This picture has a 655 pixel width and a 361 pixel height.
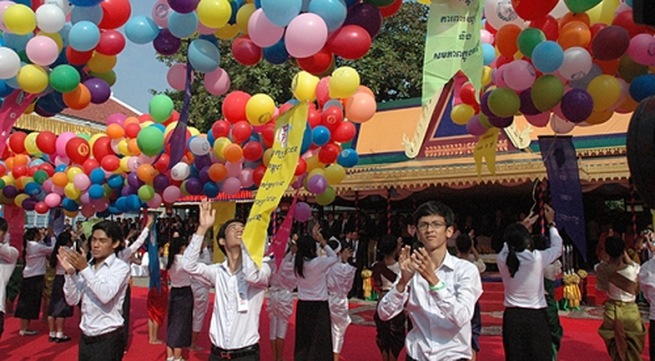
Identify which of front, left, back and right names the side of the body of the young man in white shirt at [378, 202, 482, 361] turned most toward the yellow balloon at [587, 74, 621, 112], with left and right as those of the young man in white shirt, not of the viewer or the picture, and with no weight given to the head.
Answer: back

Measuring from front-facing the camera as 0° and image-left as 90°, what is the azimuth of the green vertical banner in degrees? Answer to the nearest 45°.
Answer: approximately 0°

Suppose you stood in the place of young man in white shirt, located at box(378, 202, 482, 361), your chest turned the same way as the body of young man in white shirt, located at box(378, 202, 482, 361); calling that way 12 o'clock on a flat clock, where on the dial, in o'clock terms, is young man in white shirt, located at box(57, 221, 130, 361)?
young man in white shirt, located at box(57, 221, 130, 361) is roughly at 2 o'clock from young man in white shirt, located at box(378, 202, 482, 361).

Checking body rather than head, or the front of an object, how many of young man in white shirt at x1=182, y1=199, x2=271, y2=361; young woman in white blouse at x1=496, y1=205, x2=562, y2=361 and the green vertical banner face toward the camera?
2

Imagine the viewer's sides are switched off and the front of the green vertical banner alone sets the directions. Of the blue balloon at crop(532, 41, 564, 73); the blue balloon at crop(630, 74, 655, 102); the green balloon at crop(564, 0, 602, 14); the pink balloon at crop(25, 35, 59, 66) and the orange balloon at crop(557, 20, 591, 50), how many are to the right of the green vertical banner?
1

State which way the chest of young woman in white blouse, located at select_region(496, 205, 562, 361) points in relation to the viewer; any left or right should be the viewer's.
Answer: facing away from the viewer and to the right of the viewer

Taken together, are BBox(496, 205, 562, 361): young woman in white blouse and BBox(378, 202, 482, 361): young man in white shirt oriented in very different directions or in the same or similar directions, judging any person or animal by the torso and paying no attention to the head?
very different directions

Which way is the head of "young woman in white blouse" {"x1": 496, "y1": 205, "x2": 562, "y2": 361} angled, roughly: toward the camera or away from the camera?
away from the camera
